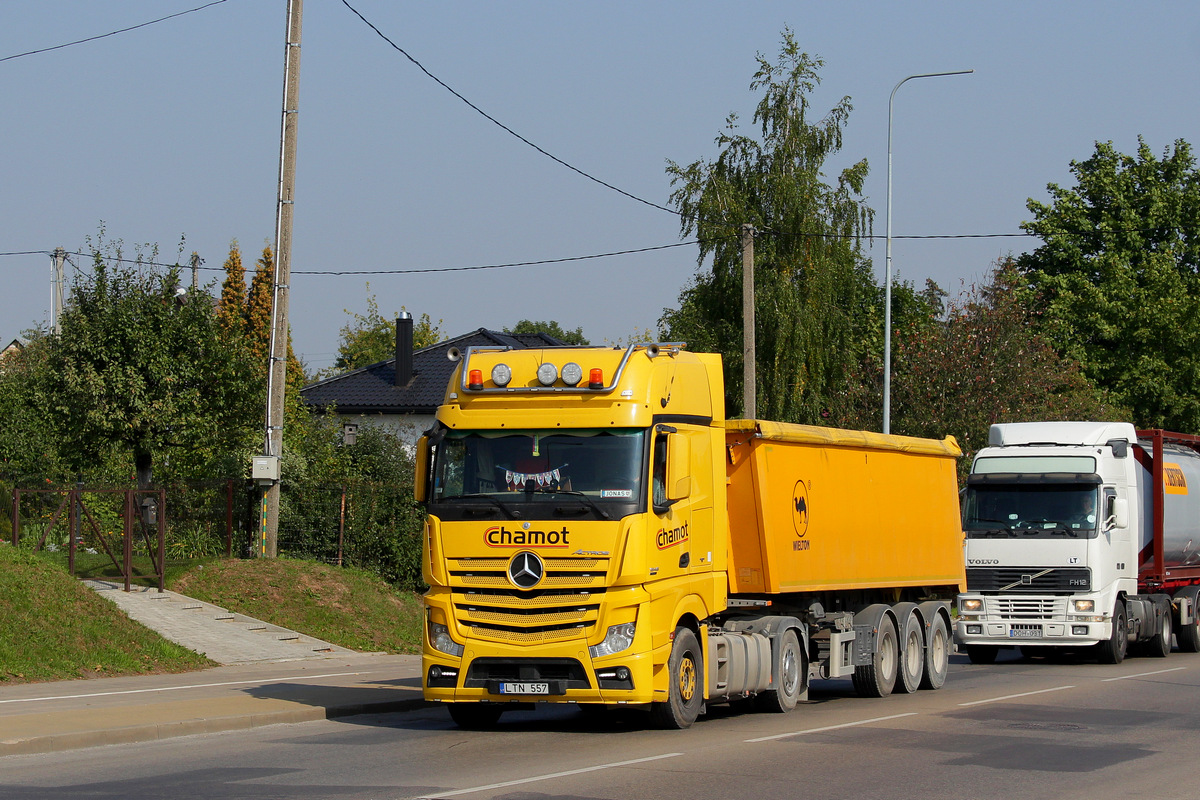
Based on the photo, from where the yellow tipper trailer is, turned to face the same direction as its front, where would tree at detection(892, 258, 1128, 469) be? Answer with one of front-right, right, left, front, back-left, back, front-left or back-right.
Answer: back-right

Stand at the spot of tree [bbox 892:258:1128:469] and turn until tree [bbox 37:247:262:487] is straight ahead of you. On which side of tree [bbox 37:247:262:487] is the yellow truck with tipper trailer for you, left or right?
left

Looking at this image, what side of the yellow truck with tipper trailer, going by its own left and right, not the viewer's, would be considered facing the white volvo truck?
back

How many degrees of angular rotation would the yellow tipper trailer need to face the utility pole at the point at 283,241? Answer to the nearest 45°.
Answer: approximately 90° to its right

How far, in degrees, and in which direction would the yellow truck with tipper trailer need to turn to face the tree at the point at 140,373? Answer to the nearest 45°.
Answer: approximately 90° to its right

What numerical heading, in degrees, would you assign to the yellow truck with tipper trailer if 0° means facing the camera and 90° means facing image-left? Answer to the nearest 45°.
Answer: approximately 45°

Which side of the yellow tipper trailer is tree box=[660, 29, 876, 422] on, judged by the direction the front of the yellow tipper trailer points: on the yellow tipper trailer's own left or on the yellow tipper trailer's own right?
on the yellow tipper trailer's own right

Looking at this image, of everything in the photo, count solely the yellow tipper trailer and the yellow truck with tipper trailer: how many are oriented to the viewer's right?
0

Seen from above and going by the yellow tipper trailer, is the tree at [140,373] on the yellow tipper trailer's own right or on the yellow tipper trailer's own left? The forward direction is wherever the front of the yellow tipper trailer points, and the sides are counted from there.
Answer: on the yellow tipper trailer's own right

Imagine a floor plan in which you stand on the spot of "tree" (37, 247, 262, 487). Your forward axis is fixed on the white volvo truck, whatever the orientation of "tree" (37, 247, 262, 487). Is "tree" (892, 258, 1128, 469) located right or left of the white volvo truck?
left

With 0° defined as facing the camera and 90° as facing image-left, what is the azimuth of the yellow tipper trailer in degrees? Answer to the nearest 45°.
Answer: approximately 45°
